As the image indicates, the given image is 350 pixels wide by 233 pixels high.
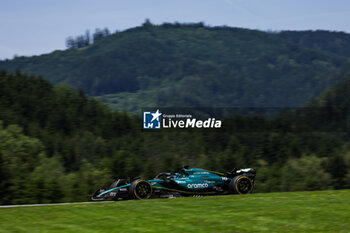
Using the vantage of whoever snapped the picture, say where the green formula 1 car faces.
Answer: facing the viewer and to the left of the viewer
